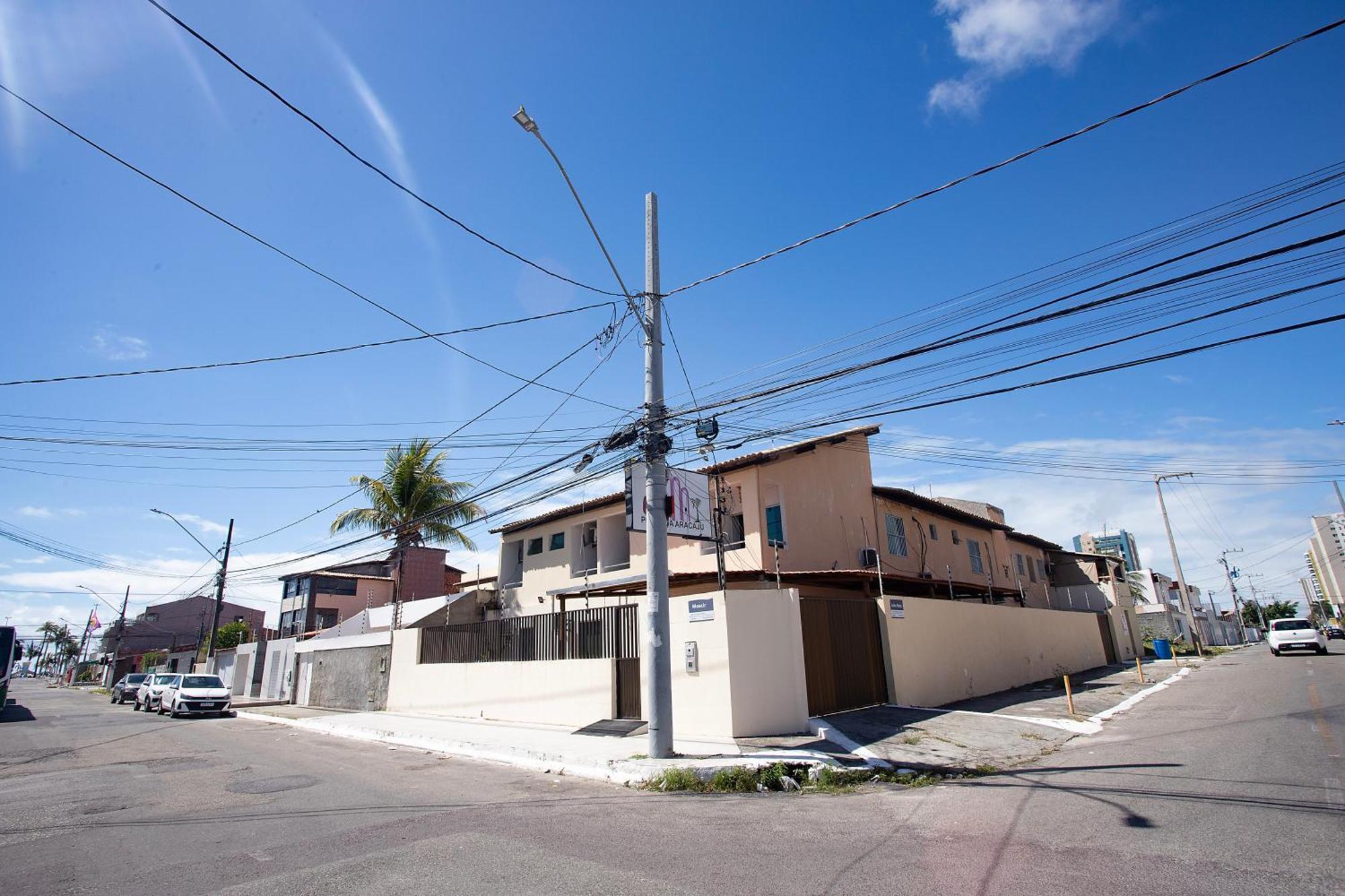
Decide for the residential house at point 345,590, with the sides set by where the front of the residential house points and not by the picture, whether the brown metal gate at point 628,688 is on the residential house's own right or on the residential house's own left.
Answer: on the residential house's own left

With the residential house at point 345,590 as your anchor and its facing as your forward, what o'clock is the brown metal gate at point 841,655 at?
The brown metal gate is roughly at 10 o'clock from the residential house.

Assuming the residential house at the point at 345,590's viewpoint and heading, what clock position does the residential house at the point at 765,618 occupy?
the residential house at the point at 765,618 is roughly at 10 o'clock from the residential house at the point at 345,590.

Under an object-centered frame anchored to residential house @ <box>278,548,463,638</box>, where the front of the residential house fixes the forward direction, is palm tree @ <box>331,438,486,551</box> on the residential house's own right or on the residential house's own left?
on the residential house's own left

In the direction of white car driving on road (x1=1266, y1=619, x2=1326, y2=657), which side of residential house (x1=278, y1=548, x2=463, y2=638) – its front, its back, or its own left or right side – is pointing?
left

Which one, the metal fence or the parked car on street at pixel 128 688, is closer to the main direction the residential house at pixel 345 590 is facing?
the parked car on street

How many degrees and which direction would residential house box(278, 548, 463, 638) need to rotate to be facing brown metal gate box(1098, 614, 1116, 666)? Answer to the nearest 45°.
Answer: approximately 90° to its left
